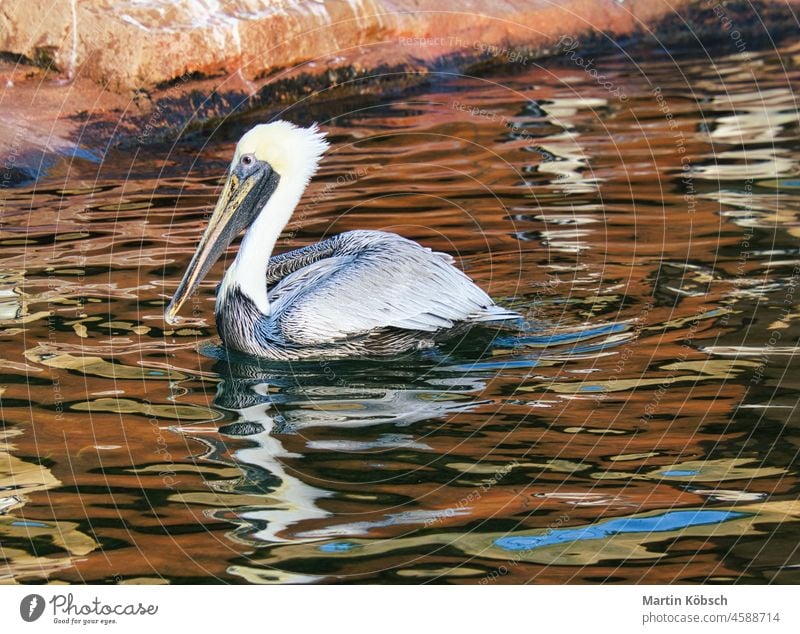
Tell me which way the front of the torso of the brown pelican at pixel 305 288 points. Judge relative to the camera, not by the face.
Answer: to the viewer's left
